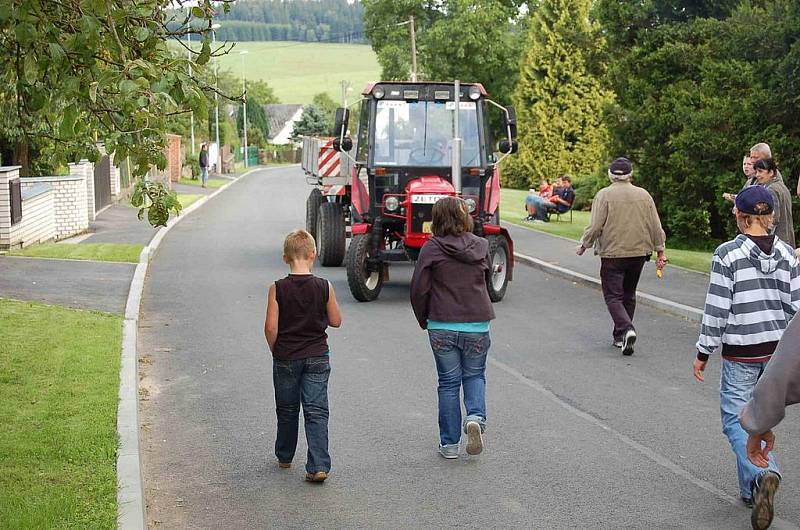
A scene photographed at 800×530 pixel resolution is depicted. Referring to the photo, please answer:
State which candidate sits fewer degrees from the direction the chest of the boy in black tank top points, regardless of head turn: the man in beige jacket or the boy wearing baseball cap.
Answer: the man in beige jacket

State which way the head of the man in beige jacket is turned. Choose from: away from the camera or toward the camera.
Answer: away from the camera

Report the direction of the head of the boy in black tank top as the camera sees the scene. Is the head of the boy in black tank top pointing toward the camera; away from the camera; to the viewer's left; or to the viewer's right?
away from the camera

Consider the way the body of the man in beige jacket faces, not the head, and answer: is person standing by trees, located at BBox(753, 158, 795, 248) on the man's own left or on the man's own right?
on the man's own right

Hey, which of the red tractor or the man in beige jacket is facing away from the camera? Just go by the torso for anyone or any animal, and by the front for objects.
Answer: the man in beige jacket

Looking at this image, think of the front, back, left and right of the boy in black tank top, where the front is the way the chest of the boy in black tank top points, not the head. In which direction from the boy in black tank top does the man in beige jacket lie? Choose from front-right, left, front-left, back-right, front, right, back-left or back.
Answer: front-right

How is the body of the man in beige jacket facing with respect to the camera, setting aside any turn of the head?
away from the camera

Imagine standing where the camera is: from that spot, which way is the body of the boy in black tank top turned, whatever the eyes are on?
away from the camera

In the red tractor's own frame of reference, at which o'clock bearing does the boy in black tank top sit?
The boy in black tank top is roughly at 12 o'clock from the red tractor.

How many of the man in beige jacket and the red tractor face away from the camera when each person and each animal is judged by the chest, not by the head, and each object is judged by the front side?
1

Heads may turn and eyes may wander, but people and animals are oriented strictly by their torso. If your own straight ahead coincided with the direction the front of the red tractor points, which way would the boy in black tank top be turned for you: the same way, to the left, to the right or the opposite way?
the opposite way

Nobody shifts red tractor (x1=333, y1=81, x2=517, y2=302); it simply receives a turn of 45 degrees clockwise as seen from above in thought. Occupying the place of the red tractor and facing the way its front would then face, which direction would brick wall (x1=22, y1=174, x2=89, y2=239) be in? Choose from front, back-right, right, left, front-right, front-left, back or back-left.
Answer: right
